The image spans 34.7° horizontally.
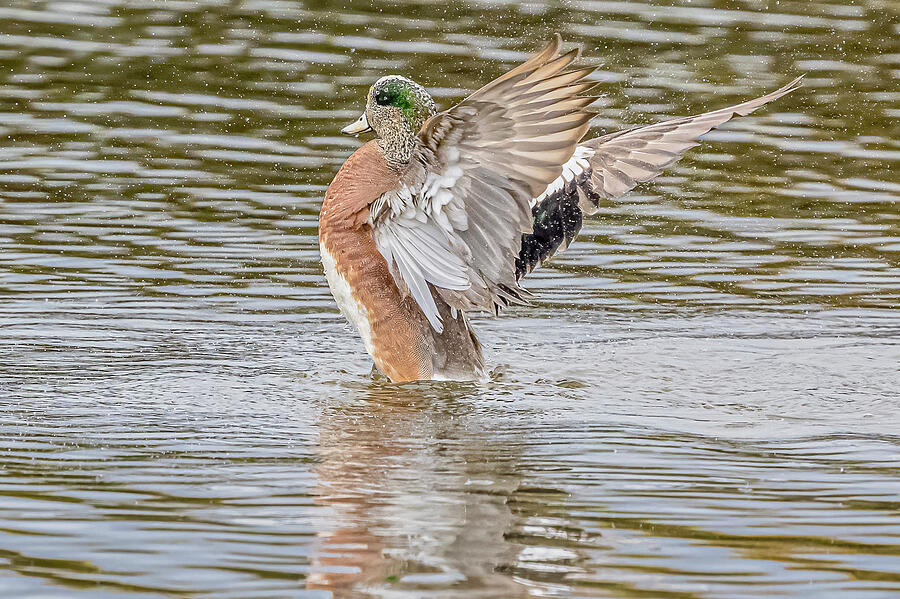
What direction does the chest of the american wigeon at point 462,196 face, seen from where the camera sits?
to the viewer's left
